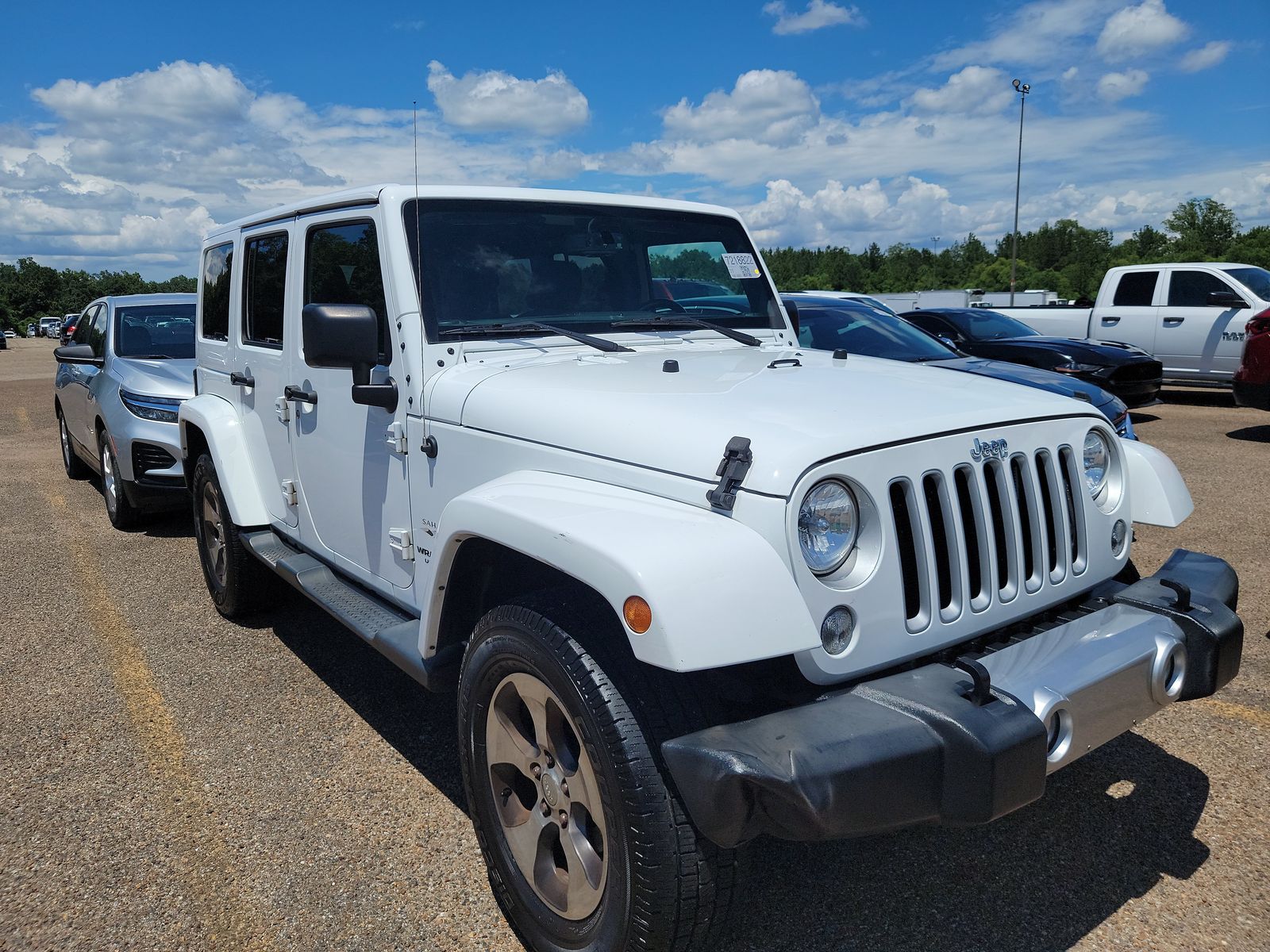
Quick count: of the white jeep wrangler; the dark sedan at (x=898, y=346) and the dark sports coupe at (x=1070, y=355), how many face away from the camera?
0

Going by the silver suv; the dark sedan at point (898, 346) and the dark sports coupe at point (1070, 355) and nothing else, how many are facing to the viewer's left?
0

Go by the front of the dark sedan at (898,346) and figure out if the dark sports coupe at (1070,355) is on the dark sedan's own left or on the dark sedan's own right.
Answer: on the dark sedan's own left

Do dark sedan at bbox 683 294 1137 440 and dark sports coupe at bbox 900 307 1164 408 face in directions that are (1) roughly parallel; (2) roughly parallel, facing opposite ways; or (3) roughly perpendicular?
roughly parallel

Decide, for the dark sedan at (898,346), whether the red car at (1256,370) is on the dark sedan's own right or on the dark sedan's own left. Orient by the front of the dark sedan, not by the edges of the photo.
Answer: on the dark sedan's own left

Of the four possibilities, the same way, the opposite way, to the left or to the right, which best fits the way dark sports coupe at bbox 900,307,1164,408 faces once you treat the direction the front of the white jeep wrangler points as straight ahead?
the same way

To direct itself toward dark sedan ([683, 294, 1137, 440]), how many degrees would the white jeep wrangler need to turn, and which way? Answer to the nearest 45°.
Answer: approximately 135° to its left

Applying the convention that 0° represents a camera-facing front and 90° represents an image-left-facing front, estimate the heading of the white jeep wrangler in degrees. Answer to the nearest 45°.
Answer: approximately 315°

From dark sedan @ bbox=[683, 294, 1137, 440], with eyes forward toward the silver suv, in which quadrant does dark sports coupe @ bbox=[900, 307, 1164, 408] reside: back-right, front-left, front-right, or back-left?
back-right

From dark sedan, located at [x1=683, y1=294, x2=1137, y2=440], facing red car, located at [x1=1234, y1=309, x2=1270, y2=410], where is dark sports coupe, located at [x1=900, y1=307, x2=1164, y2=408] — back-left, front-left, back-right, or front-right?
front-left

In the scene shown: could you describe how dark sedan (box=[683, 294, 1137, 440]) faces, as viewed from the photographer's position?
facing the viewer and to the right of the viewer

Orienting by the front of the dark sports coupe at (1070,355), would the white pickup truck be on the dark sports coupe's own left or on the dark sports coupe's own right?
on the dark sports coupe's own left

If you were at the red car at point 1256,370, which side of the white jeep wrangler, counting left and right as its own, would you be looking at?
left

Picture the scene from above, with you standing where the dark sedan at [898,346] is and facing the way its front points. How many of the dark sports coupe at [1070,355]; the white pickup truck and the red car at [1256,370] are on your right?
0
